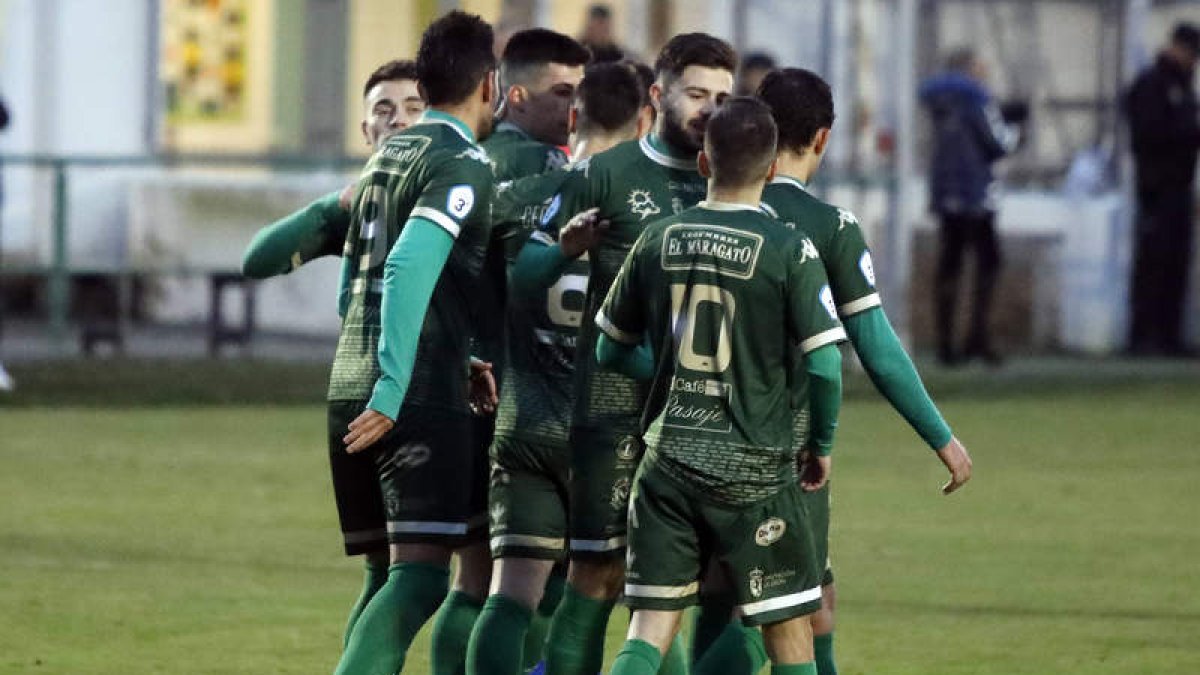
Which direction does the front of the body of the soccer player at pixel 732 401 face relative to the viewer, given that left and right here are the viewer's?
facing away from the viewer

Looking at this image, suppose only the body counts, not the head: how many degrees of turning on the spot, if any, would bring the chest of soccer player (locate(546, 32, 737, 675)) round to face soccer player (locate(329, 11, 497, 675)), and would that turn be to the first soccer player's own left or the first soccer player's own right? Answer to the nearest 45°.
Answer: approximately 90° to the first soccer player's own right

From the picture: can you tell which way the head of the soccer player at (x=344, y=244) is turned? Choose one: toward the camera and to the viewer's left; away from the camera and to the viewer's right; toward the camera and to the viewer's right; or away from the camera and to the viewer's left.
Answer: toward the camera and to the viewer's right

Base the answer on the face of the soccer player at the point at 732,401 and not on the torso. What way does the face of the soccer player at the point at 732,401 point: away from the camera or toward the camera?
away from the camera

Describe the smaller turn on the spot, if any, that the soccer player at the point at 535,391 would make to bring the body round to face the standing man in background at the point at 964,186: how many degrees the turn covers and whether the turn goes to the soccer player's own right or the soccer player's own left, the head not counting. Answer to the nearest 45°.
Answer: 0° — they already face them

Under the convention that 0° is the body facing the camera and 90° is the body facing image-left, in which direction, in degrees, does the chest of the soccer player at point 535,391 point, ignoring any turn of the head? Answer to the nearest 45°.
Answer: approximately 180°

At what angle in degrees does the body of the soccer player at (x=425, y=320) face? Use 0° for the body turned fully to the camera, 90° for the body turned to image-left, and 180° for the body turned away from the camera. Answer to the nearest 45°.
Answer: approximately 225°

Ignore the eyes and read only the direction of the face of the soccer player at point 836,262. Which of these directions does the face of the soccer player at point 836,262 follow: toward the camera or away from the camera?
away from the camera

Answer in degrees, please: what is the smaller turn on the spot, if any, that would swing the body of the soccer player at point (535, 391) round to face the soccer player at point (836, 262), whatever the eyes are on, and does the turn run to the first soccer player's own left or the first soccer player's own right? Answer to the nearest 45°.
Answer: approximately 135° to the first soccer player's own right
